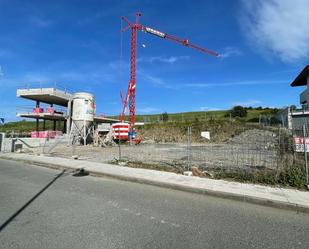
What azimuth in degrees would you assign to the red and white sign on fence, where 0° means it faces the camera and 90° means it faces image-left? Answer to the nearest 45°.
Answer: approximately 0°

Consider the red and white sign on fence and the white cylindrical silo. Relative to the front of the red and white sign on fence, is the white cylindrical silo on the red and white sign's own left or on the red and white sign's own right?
on the red and white sign's own right

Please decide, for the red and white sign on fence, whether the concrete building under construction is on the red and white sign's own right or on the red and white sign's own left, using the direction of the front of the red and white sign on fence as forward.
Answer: on the red and white sign's own right
